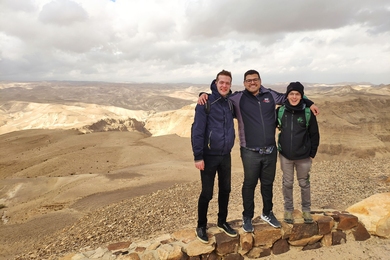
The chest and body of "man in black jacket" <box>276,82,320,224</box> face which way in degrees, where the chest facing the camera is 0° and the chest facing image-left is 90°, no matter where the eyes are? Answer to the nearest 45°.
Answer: approximately 0°

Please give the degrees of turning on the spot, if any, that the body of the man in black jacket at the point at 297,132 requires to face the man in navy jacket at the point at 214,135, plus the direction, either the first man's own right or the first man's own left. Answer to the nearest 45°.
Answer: approximately 45° to the first man's own right
